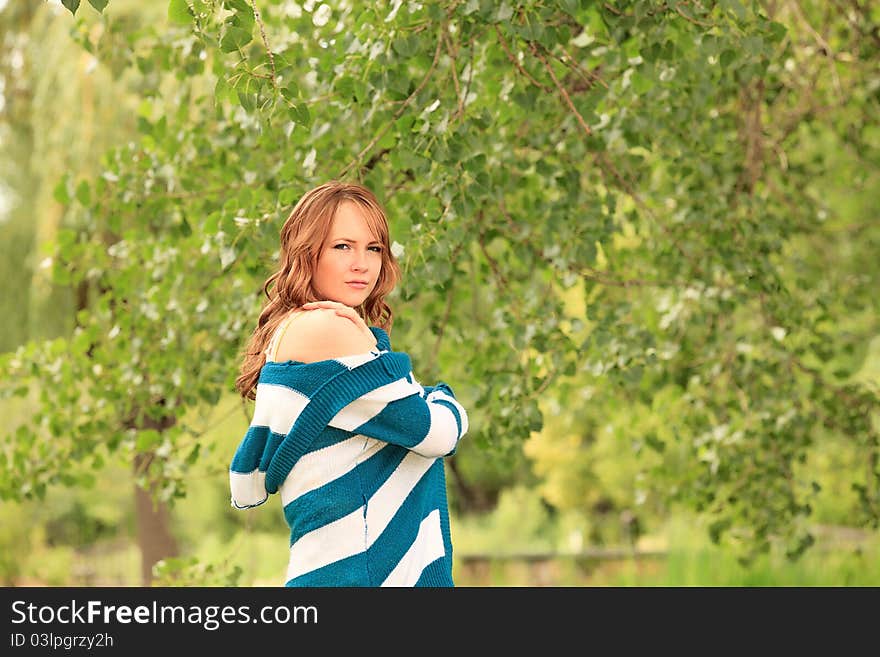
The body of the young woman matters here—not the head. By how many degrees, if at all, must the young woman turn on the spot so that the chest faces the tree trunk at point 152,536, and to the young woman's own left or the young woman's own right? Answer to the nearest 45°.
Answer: approximately 90° to the young woman's own left
